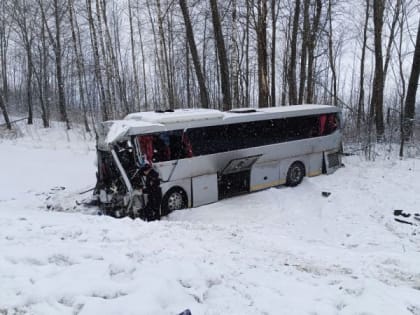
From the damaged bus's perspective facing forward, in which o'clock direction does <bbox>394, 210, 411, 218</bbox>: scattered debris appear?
The scattered debris is roughly at 8 o'clock from the damaged bus.

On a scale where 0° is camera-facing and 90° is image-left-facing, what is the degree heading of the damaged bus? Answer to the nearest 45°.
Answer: approximately 45°
